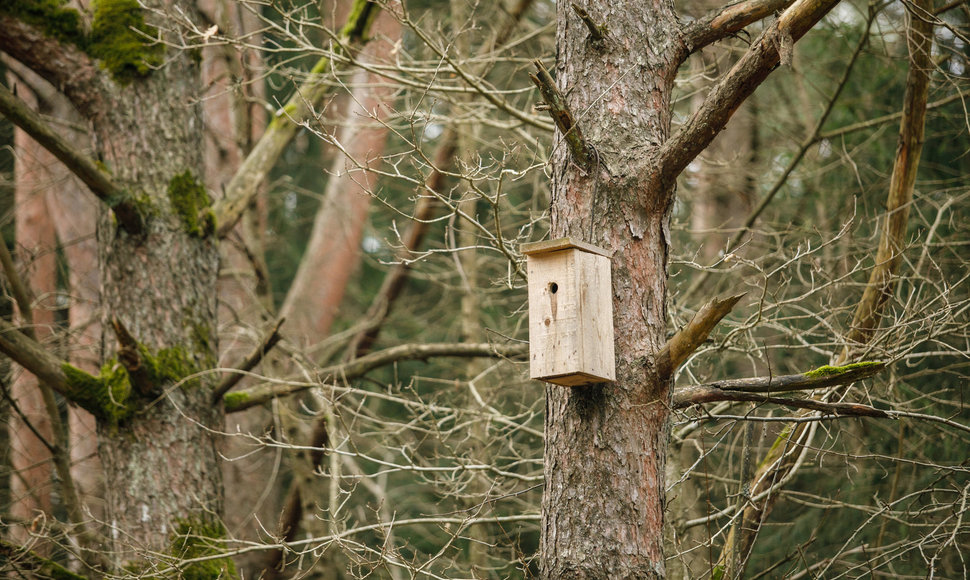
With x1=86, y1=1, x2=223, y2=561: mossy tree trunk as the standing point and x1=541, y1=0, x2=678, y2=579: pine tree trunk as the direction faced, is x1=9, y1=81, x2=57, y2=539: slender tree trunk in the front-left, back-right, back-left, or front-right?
back-left

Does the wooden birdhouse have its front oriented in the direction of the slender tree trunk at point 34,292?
no

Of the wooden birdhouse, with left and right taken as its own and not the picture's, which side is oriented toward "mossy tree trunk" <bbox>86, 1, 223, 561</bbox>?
right

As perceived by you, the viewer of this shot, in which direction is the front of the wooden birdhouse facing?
facing the viewer and to the left of the viewer
